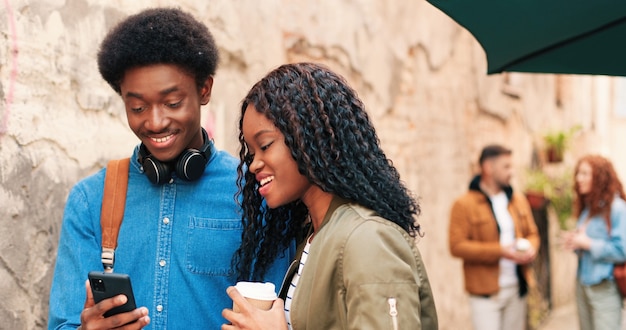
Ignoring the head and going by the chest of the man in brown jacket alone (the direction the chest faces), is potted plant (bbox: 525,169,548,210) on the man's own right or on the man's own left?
on the man's own left

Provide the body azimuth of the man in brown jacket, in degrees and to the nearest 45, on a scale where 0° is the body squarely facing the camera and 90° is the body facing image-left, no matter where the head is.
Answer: approximately 315°

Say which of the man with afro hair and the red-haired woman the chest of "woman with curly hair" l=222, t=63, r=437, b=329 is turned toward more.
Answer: the man with afro hair

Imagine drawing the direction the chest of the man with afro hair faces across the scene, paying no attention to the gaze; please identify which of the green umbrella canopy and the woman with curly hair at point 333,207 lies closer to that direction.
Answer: the woman with curly hair

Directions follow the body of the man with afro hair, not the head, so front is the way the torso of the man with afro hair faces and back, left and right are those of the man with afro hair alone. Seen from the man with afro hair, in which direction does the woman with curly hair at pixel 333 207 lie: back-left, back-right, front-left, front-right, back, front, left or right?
front-left

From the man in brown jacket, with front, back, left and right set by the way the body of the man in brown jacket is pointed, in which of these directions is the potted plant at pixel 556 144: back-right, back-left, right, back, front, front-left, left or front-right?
back-left

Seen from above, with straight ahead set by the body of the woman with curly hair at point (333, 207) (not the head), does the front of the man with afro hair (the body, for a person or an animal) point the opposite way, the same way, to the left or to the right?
to the left

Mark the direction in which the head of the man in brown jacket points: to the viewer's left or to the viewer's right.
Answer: to the viewer's right

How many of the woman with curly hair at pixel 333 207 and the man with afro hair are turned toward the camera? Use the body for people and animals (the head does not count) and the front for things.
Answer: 1

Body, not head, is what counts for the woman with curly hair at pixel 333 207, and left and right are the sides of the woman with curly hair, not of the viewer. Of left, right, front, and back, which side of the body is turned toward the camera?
left

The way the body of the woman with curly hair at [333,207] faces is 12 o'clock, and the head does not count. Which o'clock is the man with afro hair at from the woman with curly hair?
The man with afro hair is roughly at 1 o'clock from the woman with curly hair.

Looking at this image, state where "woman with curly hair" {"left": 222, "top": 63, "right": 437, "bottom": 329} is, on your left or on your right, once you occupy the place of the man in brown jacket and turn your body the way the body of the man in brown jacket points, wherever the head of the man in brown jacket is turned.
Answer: on your right

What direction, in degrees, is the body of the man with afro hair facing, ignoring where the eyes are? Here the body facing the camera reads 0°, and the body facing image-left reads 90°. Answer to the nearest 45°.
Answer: approximately 0°
